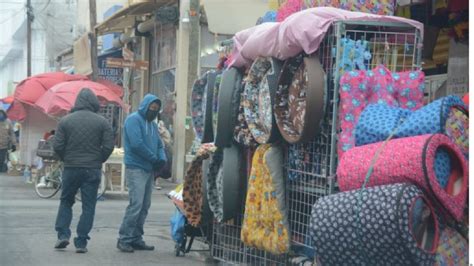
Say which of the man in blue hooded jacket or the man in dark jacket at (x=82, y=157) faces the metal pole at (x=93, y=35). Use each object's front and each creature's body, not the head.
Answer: the man in dark jacket

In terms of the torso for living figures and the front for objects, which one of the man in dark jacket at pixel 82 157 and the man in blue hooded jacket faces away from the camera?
the man in dark jacket

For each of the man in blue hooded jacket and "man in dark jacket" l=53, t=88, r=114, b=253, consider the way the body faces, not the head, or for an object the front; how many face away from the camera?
1

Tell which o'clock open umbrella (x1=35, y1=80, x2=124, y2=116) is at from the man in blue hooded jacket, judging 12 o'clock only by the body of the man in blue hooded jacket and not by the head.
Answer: The open umbrella is roughly at 7 o'clock from the man in blue hooded jacket.

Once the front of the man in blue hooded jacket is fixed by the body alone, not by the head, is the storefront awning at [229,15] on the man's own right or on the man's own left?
on the man's own left

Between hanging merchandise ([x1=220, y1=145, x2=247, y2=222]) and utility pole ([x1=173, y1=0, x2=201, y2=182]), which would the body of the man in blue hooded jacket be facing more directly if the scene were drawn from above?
the hanging merchandise

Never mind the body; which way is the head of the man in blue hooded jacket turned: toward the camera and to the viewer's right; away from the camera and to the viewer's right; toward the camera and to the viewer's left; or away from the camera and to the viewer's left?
toward the camera and to the viewer's right

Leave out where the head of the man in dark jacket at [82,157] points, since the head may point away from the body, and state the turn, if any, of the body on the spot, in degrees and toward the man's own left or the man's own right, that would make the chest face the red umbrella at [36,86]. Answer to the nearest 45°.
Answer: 0° — they already face it

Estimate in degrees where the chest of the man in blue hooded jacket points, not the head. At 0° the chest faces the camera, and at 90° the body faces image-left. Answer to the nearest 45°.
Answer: approximately 315°

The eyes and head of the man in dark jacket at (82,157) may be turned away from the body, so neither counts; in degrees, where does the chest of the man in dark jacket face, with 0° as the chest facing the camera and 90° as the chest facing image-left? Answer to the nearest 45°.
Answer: approximately 180°

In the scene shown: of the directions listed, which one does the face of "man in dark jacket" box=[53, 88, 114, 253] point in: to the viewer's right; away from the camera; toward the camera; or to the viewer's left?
away from the camera
